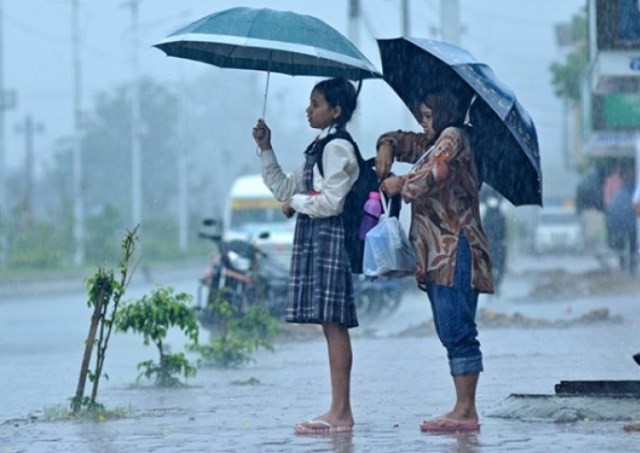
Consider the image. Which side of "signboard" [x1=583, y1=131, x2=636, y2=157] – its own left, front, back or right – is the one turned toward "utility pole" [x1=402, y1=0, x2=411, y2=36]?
right

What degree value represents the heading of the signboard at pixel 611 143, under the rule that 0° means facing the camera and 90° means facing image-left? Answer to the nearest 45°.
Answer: approximately 0°

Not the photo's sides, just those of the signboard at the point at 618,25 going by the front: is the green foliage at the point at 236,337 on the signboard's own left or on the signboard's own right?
on the signboard's own right
